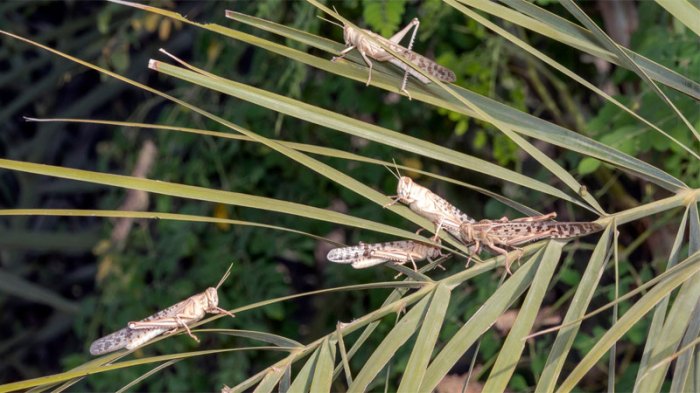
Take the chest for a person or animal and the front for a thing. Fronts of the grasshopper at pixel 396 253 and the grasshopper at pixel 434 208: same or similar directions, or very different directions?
very different directions

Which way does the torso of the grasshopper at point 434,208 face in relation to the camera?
to the viewer's left

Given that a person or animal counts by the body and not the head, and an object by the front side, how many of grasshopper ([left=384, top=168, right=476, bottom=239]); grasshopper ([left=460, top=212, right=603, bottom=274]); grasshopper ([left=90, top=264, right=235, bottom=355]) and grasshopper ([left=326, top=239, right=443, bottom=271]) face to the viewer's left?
2

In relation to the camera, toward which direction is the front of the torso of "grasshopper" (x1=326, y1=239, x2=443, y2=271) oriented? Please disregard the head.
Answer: to the viewer's right

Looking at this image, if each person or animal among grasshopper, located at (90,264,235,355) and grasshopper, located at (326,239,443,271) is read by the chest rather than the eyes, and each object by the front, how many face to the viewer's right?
2

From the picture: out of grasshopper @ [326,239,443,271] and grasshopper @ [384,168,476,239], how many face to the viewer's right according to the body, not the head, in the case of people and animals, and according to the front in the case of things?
1

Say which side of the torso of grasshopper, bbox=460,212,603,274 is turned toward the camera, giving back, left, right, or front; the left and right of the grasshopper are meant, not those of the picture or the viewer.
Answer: left

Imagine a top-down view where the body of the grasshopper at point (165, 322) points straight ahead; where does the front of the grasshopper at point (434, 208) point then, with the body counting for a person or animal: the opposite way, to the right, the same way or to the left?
the opposite way

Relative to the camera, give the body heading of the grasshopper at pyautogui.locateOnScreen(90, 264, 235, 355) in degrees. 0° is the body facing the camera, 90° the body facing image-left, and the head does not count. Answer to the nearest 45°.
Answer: approximately 270°
